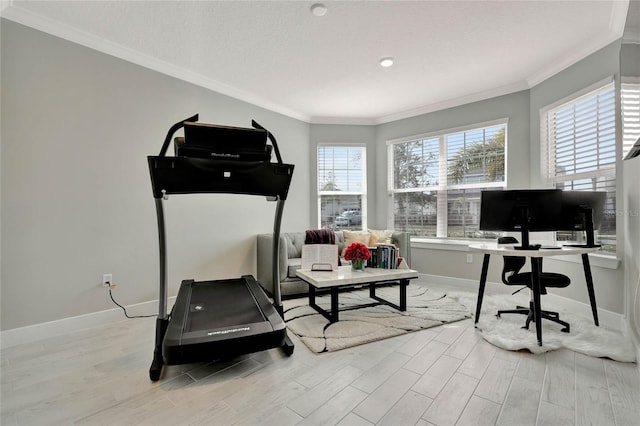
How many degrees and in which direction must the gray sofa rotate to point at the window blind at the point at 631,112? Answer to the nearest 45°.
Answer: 0° — it already faces it

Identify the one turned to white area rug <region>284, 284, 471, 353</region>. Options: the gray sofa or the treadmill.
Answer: the gray sofa

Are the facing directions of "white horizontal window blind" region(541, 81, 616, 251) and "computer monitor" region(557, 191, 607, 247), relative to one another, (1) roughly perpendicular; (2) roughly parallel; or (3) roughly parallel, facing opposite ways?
roughly perpendicular

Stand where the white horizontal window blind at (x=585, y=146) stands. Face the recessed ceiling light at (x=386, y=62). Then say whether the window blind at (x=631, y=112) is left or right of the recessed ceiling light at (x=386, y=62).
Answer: left
